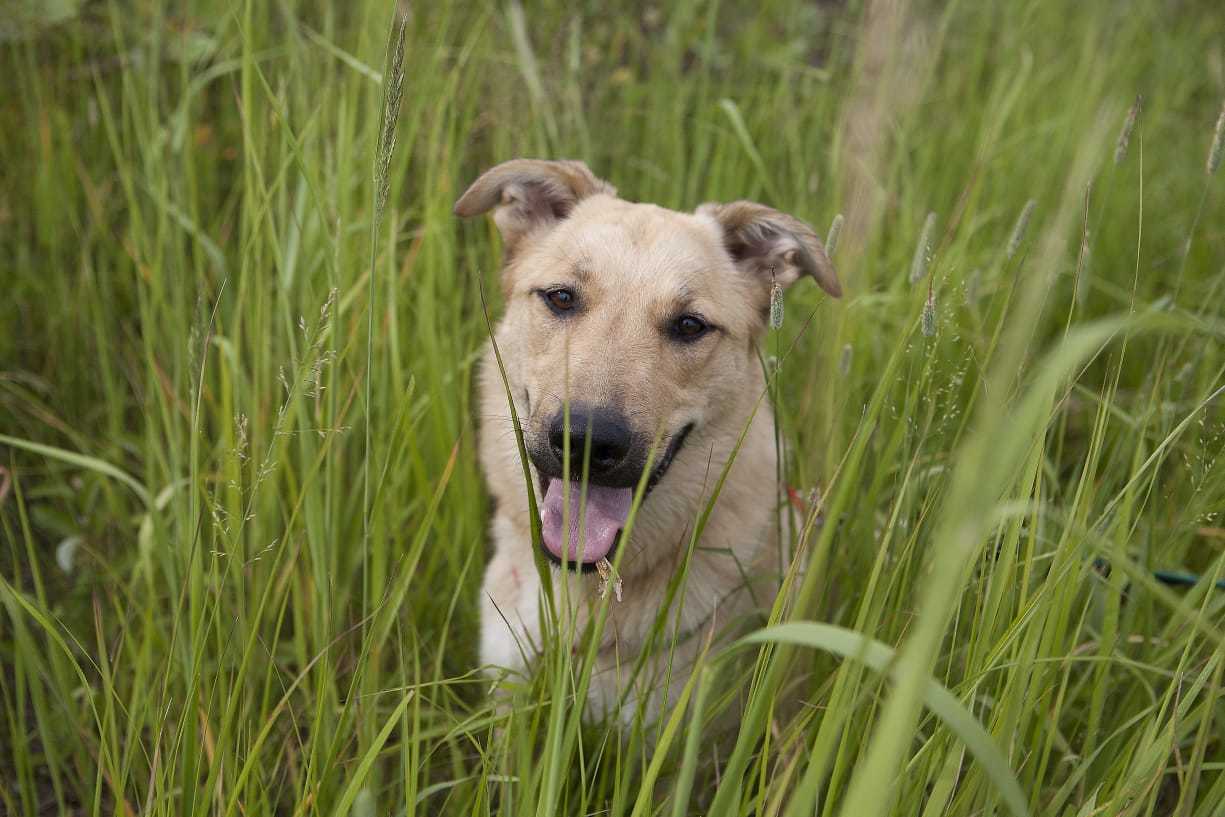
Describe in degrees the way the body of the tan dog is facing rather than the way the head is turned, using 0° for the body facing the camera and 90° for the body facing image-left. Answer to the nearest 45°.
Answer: approximately 0°
